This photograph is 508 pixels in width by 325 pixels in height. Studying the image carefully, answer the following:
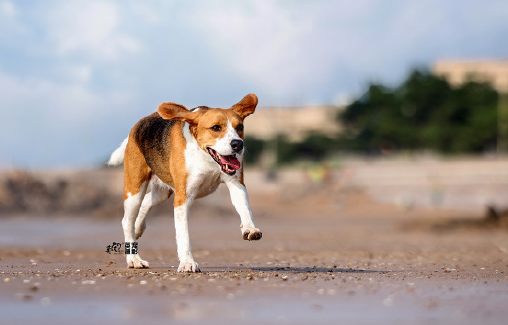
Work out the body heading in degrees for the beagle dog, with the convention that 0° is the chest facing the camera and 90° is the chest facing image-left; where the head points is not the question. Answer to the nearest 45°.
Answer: approximately 315°
